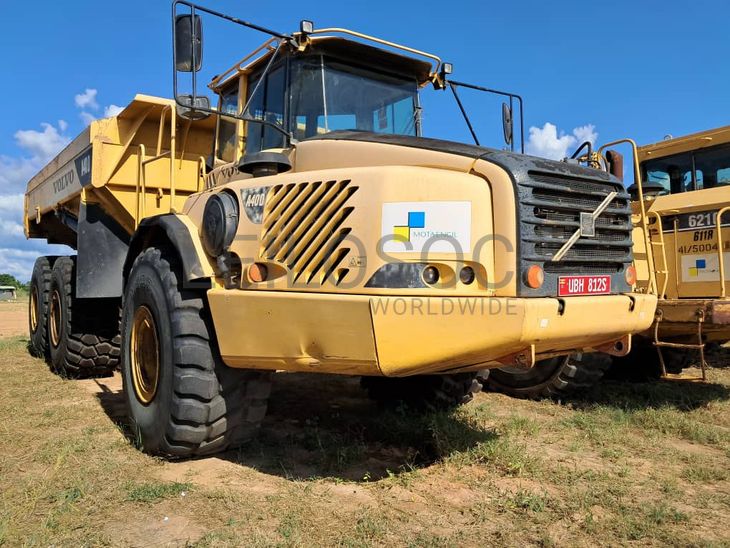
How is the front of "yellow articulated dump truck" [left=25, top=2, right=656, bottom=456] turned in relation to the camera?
facing the viewer and to the right of the viewer

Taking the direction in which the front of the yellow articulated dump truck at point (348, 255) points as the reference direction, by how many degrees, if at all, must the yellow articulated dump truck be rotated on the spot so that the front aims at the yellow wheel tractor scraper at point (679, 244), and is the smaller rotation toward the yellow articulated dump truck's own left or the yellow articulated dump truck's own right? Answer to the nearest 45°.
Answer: approximately 90° to the yellow articulated dump truck's own left
